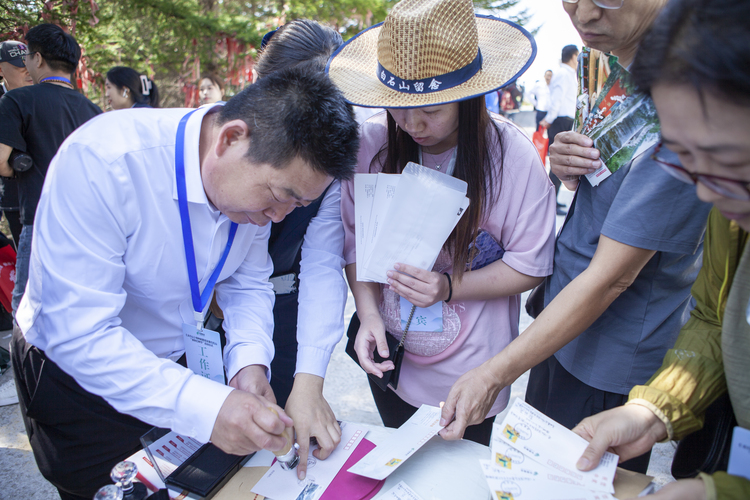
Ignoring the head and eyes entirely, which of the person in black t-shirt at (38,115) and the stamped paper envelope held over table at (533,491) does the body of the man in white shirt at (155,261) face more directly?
the stamped paper envelope held over table

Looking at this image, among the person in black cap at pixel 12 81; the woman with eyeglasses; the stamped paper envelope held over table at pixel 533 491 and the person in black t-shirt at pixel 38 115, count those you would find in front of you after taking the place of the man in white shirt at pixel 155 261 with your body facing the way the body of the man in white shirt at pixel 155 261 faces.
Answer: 2

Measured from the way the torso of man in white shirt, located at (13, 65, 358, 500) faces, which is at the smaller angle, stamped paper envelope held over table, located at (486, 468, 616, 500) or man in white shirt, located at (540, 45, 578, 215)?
the stamped paper envelope held over table

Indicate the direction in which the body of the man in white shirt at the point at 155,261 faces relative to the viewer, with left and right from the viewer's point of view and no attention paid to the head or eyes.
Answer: facing the viewer and to the right of the viewer

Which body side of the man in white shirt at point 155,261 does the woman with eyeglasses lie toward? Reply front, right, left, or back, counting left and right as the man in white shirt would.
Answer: front

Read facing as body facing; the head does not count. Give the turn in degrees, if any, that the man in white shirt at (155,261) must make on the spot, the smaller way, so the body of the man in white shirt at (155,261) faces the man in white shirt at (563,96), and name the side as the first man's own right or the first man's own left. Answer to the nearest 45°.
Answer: approximately 90° to the first man's own left

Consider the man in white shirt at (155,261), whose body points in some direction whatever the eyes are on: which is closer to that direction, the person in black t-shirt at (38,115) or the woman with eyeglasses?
the woman with eyeglasses

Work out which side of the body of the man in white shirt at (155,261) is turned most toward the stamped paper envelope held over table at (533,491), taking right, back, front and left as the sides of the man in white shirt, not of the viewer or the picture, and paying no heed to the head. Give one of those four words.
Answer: front

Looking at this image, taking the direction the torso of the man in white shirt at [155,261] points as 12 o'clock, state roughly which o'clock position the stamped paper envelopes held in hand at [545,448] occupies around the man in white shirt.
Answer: The stamped paper envelopes held in hand is roughly at 12 o'clock from the man in white shirt.

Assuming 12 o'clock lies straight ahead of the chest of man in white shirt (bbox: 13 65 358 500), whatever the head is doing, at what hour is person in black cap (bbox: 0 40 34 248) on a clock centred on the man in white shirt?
The person in black cap is roughly at 7 o'clock from the man in white shirt.
